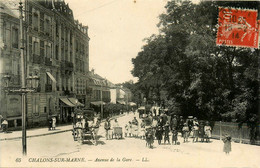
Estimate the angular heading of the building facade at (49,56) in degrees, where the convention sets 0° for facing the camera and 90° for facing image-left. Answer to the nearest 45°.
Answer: approximately 315°
